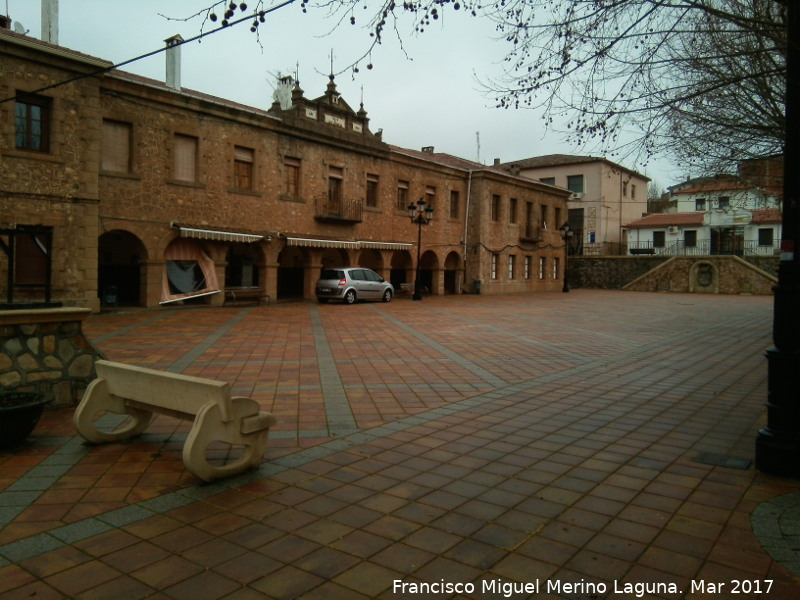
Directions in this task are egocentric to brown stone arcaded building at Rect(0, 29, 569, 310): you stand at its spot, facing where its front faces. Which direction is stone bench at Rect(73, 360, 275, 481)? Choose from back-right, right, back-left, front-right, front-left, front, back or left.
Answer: front-right

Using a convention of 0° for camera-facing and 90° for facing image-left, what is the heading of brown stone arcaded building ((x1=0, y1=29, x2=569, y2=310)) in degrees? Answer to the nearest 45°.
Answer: approximately 315°
